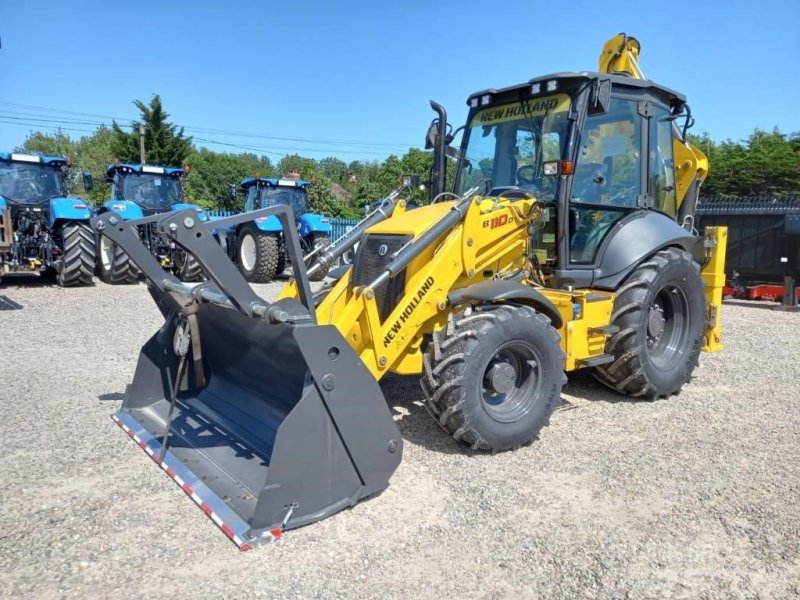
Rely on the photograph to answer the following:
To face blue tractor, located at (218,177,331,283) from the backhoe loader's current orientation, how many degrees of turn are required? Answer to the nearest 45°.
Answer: approximately 135° to its right

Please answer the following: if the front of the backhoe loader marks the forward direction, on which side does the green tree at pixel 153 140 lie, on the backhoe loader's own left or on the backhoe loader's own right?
on the backhoe loader's own right

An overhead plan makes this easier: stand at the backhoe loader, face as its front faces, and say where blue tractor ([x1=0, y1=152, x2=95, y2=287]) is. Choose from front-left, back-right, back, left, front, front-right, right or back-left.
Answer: right

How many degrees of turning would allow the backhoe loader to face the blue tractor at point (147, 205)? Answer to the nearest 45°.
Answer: approximately 90° to its right

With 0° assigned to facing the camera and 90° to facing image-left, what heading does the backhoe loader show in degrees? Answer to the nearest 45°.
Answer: approximately 45°
